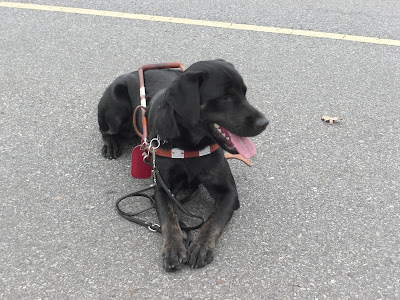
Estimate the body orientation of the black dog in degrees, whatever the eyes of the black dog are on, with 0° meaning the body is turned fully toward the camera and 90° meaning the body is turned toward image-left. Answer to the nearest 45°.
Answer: approximately 315°
